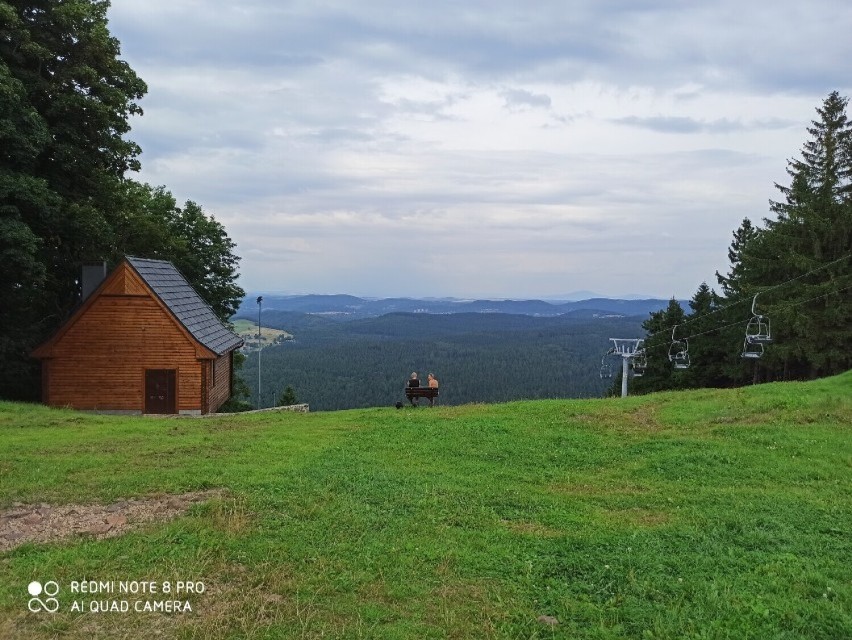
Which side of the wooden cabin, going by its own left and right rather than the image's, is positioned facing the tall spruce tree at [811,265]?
left

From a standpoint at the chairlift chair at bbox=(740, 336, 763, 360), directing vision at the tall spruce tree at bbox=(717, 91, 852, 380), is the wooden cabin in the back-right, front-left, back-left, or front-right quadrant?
back-left

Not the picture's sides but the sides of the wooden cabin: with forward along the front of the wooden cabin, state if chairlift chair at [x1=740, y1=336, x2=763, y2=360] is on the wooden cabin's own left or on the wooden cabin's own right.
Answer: on the wooden cabin's own left

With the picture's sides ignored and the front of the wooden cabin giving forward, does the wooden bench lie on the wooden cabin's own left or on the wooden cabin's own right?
on the wooden cabin's own left

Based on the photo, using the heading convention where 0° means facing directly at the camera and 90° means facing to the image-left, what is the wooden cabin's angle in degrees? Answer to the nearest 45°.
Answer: approximately 0°
